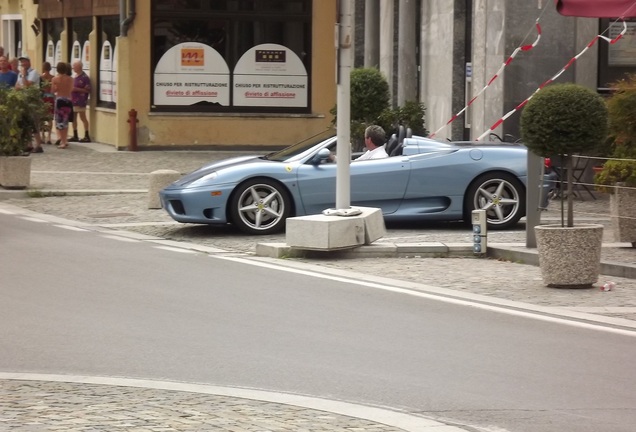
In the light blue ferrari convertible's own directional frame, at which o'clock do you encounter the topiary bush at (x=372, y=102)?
The topiary bush is roughly at 3 o'clock from the light blue ferrari convertible.

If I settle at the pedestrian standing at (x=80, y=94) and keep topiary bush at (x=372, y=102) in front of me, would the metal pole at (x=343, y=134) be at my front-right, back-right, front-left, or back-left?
front-right

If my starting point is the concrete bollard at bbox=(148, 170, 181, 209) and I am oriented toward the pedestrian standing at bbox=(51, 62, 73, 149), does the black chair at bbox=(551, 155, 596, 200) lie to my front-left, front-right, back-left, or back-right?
back-right

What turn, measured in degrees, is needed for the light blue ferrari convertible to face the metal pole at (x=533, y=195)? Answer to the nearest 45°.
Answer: approximately 135° to its left

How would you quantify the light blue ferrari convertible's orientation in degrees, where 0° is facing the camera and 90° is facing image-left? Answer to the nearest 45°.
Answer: approximately 90°

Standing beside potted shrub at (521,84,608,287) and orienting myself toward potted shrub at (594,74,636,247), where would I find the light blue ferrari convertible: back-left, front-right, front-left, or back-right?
front-left

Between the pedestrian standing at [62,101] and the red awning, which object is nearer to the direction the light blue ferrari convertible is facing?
the pedestrian standing

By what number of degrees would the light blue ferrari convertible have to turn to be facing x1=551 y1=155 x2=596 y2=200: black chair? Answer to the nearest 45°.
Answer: approximately 135° to its right

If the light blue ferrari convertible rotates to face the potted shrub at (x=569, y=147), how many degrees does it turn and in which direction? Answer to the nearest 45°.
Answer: approximately 135° to its left

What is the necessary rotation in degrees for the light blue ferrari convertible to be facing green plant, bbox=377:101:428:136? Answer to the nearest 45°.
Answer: approximately 90° to its right

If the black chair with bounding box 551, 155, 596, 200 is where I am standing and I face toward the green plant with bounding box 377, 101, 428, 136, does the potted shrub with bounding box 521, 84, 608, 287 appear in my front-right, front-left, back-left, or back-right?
back-left

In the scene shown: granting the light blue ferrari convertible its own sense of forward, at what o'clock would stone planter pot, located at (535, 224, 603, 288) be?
The stone planter pot is roughly at 8 o'clock from the light blue ferrari convertible.

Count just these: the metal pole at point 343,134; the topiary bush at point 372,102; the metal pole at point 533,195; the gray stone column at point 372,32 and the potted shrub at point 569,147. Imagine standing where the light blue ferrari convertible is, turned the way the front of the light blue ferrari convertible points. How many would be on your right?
2

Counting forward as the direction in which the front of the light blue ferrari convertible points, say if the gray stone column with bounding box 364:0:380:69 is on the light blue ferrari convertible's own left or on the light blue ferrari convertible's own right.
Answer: on the light blue ferrari convertible's own right

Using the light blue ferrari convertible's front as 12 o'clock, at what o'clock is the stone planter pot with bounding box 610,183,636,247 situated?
The stone planter pot is roughly at 7 o'clock from the light blue ferrari convertible.

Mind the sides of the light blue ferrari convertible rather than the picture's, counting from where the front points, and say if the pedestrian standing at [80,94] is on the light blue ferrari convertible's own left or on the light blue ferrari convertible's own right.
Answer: on the light blue ferrari convertible's own right
